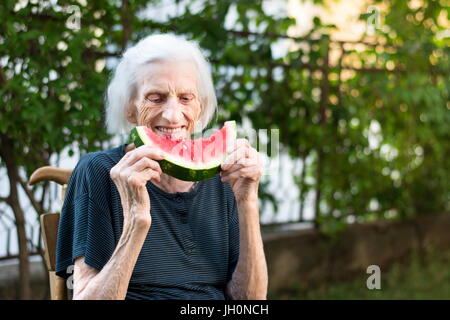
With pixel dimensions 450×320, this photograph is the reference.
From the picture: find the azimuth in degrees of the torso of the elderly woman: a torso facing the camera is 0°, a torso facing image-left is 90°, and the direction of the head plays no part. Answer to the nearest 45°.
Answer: approximately 315°
